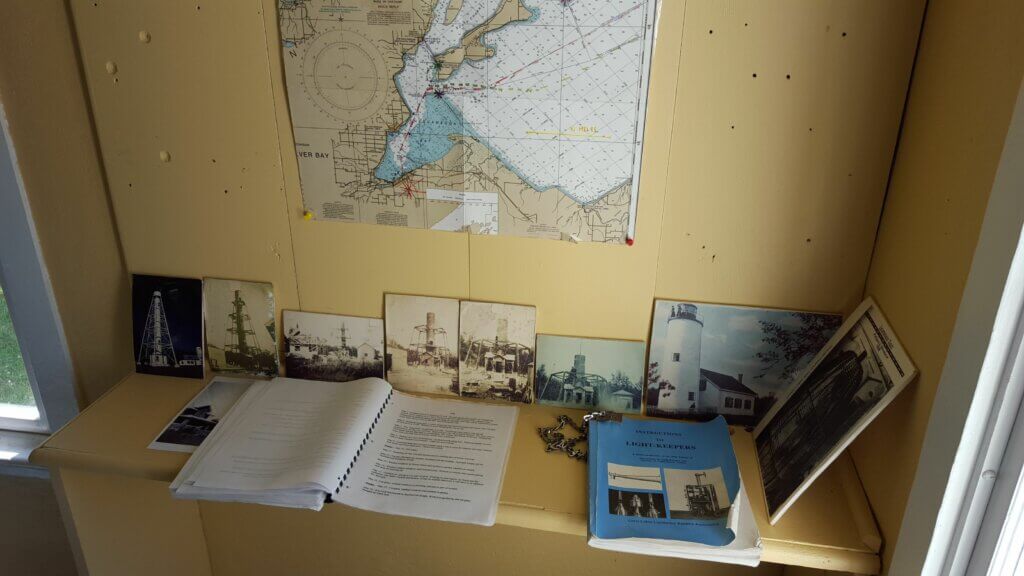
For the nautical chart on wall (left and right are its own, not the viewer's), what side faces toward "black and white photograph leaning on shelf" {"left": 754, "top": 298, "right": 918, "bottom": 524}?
left

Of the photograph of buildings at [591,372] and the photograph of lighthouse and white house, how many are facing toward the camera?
2

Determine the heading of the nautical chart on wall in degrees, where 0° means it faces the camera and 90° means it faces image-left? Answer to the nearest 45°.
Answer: approximately 0°

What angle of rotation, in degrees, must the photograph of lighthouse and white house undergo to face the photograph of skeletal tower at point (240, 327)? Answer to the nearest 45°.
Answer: approximately 90° to its right

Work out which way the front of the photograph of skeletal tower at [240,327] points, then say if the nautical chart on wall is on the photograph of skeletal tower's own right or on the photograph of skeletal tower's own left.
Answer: on the photograph of skeletal tower's own left

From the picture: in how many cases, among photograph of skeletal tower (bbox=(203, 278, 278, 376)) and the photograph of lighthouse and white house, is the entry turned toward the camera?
2

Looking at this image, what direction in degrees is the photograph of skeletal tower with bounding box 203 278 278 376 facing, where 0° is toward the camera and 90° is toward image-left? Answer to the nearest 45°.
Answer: approximately 0°
